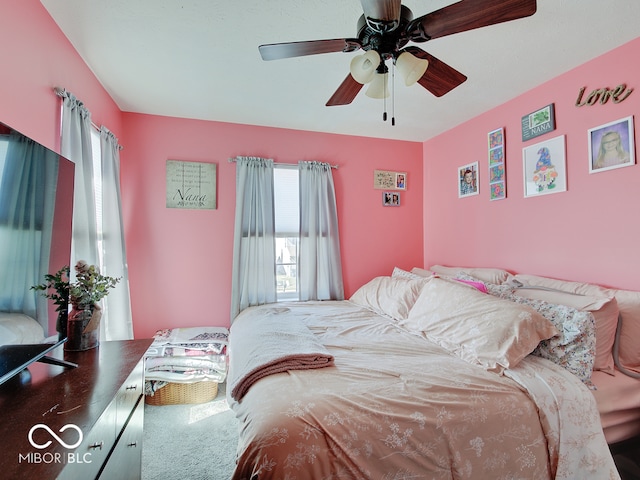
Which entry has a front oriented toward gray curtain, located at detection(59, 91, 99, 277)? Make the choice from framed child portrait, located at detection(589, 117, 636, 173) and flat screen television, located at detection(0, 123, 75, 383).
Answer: the framed child portrait

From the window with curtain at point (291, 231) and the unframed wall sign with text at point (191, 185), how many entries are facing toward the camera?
2

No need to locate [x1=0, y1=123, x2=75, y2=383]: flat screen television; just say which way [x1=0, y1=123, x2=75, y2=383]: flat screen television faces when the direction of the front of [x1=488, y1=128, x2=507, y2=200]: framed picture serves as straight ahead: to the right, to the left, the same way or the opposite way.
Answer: the opposite way

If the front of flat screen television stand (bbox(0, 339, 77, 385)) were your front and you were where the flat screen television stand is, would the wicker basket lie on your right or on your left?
on your left

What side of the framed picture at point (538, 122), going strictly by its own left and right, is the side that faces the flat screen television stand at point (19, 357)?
front

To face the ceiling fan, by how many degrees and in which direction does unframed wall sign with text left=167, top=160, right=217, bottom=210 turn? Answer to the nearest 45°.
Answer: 0° — it already faces it

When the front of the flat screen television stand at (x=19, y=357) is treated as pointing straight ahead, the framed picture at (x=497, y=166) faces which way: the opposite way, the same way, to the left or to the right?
the opposite way

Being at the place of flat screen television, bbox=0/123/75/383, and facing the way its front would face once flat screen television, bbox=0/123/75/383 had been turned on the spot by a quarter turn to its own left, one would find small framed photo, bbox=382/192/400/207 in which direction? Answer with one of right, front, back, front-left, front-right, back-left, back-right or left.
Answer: front-right

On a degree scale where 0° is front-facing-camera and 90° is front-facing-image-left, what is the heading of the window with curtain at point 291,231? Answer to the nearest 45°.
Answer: approximately 0°

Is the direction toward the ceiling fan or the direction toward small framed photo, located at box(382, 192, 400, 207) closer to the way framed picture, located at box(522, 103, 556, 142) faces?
the ceiling fan

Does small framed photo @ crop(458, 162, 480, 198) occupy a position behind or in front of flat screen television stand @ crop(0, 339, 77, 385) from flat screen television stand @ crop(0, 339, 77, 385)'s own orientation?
in front

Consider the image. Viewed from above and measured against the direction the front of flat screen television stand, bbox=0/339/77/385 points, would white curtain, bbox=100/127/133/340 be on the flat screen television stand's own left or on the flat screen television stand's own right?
on the flat screen television stand's own left

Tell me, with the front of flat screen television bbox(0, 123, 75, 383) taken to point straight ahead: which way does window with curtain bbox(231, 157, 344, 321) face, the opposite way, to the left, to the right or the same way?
to the right
